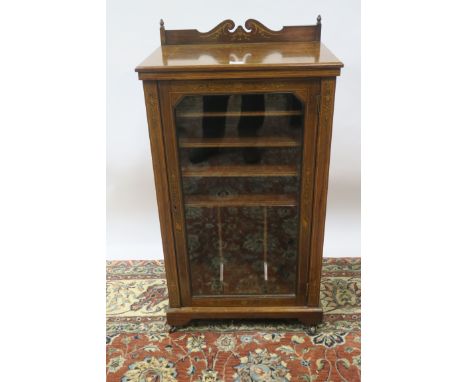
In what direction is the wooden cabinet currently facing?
toward the camera
